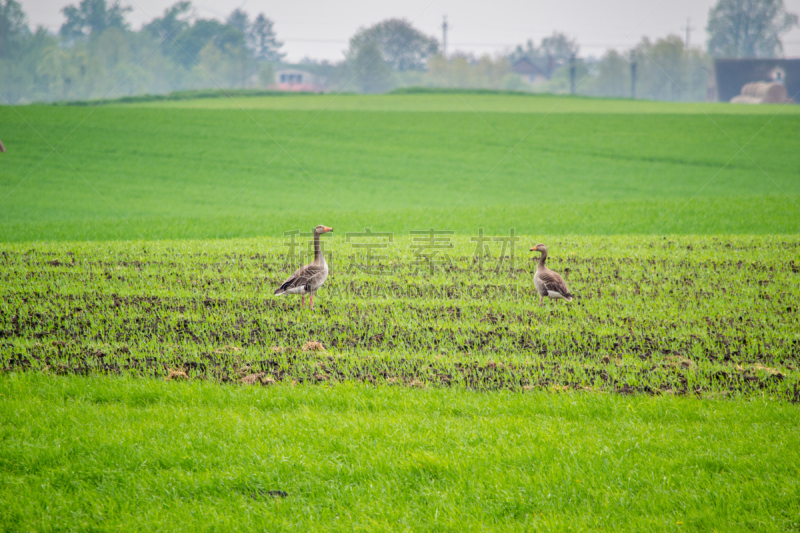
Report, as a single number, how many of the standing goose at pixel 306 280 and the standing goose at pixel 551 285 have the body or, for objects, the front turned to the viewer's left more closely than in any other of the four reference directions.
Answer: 1

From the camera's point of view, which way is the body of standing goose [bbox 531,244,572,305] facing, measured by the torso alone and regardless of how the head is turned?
to the viewer's left

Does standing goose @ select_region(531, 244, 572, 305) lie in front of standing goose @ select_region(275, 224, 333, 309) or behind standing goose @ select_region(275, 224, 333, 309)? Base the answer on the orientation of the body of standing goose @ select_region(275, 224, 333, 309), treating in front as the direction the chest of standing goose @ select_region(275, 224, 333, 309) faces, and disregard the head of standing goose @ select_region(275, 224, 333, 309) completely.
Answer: in front

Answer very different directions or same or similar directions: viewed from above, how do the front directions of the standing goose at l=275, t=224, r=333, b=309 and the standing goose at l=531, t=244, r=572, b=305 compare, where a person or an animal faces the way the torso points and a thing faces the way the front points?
very different directions

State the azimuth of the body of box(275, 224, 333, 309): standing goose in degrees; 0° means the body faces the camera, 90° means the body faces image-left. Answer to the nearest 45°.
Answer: approximately 270°

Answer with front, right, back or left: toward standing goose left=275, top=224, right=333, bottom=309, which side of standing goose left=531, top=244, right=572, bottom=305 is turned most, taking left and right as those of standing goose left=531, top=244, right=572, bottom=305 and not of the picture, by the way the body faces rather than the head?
front
